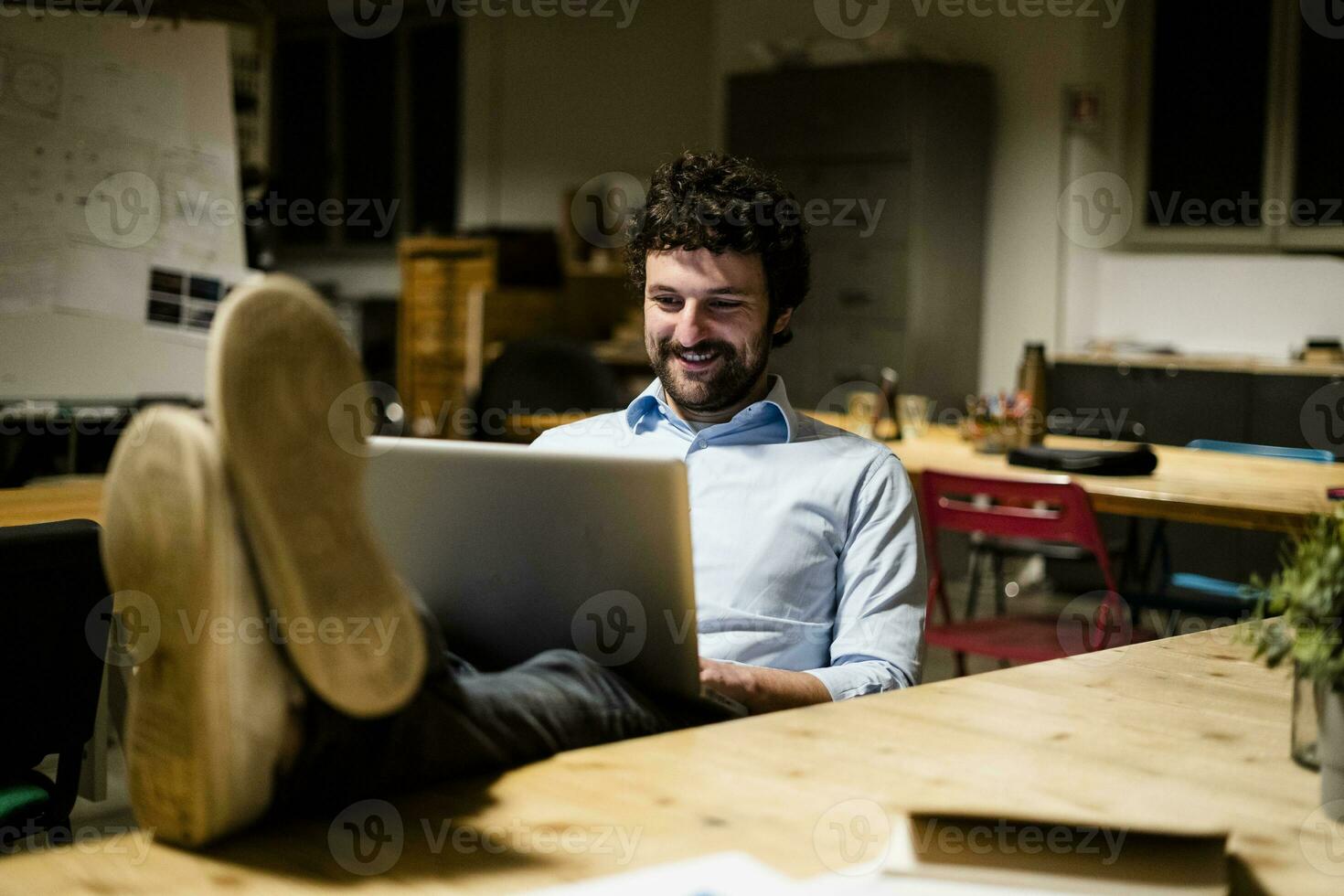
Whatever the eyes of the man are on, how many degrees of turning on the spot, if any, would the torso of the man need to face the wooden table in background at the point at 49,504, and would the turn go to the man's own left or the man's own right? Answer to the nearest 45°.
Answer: approximately 90° to the man's own right

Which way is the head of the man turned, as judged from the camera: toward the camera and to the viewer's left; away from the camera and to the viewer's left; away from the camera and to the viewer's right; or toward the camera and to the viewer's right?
toward the camera and to the viewer's left

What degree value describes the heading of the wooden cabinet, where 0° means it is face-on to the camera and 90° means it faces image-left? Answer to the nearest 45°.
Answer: approximately 0°

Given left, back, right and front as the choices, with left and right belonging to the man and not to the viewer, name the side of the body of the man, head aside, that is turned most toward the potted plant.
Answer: left

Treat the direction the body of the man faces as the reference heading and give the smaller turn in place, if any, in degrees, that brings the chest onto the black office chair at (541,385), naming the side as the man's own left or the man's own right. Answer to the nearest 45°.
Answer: approximately 135° to the man's own right

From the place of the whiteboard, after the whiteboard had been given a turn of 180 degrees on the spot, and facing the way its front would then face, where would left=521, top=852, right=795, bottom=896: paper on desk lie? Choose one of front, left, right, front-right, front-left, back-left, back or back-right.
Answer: back

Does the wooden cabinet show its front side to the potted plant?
yes

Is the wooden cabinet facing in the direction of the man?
yes

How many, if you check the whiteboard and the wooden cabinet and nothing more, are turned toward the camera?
2

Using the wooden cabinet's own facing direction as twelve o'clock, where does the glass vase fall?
The glass vase is roughly at 12 o'clock from the wooden cabinet.
